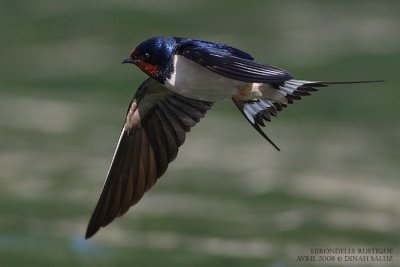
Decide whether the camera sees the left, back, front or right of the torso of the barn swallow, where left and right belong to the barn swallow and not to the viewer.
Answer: left
